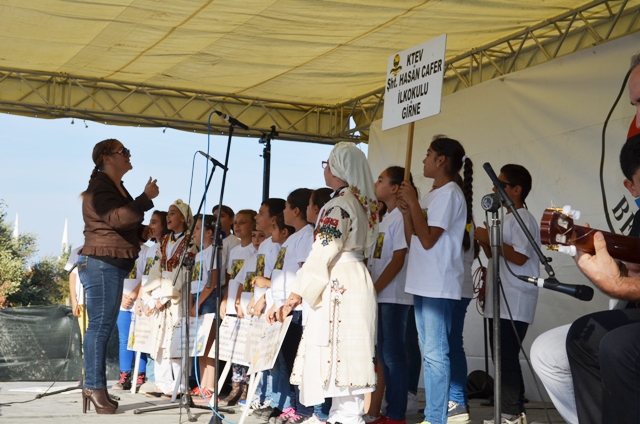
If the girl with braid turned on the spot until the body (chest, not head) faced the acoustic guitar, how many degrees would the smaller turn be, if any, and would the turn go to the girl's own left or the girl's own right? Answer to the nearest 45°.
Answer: approximately 90° to the girl's own left

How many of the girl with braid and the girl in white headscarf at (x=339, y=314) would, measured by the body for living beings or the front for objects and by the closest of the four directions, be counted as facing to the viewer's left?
2

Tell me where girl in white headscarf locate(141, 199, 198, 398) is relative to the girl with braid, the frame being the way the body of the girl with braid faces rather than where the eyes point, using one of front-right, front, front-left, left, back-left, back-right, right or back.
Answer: front-right

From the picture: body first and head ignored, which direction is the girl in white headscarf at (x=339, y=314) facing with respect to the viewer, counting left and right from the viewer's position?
facing to the left of the viewer

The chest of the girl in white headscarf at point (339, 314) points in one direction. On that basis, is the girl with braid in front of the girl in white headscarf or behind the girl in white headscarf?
behind

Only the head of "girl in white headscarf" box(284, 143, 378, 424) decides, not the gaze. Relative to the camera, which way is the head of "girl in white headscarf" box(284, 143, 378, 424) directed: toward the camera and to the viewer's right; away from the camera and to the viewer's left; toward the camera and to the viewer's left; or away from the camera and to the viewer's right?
away from the camera and to the viewer's left

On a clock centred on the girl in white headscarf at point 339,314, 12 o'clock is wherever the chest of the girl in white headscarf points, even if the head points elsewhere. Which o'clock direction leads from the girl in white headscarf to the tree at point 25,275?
The tree is roughly at 2 o'clock from the girl in white headscarf.

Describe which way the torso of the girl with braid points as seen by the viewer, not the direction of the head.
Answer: to the viewer's left

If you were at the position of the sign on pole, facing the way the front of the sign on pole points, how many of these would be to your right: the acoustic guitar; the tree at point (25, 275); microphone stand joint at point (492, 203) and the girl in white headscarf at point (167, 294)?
2

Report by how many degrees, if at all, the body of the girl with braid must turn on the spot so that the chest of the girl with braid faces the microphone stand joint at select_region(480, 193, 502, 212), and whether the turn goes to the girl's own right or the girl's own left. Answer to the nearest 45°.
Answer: approximately 90° to the girl's own left
